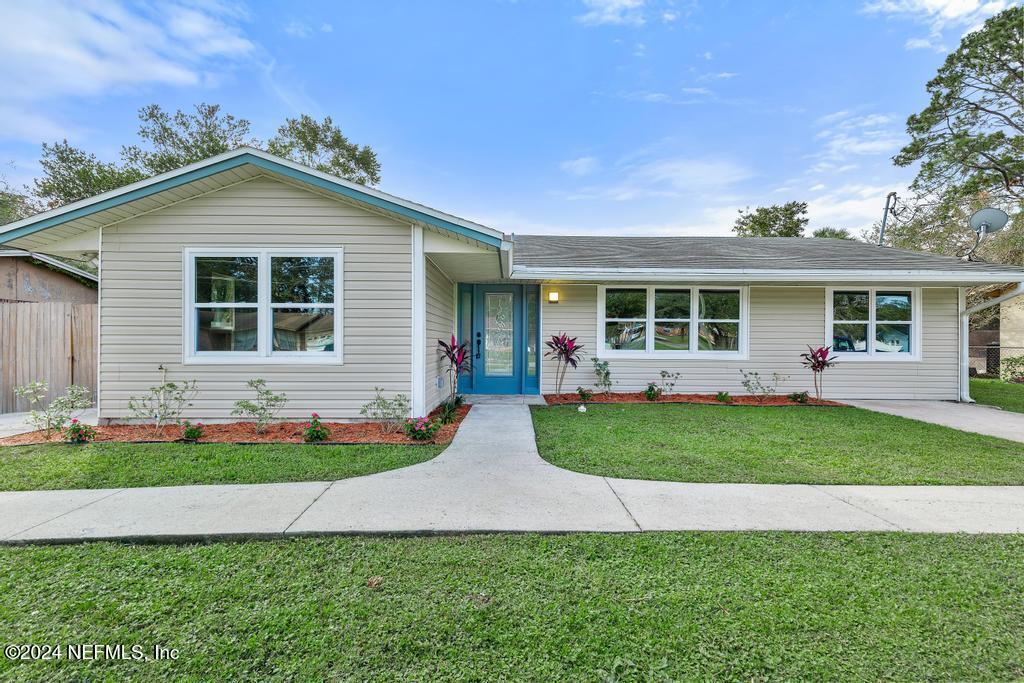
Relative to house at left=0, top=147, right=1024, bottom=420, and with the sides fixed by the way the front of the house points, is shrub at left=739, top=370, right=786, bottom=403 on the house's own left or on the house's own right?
on the house's own left

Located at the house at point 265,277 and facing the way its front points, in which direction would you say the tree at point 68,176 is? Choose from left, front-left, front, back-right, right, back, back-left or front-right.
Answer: back-right

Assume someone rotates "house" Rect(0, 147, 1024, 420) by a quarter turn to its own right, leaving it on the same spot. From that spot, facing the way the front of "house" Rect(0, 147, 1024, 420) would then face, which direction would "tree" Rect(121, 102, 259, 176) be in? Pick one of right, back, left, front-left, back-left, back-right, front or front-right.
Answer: front-right

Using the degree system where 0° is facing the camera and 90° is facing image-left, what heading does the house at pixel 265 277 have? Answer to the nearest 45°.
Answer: approximately 0°

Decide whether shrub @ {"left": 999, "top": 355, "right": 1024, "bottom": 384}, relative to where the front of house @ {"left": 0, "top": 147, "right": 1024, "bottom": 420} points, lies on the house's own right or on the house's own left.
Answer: on the house's own left

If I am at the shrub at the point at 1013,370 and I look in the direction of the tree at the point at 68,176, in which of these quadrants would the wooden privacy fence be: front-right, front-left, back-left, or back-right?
front-left

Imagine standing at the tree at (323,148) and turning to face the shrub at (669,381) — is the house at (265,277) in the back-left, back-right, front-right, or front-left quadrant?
front-right

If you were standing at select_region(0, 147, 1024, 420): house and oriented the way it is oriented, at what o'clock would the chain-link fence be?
The chain-link fence is roughly at 8 o'clock from the house.

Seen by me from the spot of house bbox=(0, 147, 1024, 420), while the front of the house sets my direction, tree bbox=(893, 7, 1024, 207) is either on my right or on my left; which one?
on my left

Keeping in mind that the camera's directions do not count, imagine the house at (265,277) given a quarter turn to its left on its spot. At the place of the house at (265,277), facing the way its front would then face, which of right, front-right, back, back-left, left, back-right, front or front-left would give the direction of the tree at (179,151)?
back-left
